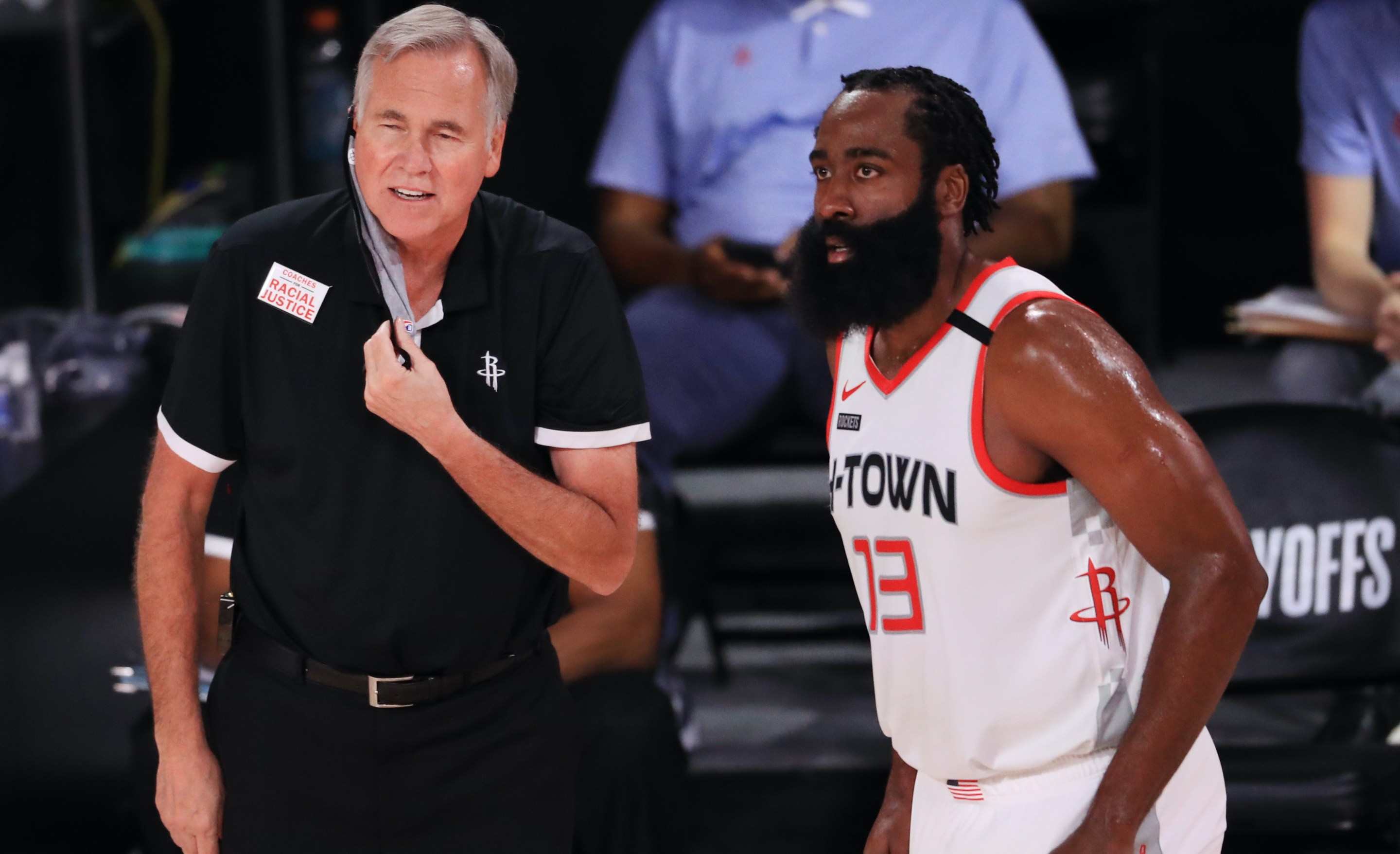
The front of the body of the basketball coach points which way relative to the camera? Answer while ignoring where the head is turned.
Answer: toward the camera

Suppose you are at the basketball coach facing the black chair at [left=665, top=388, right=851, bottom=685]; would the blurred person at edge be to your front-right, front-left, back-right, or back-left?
front-right

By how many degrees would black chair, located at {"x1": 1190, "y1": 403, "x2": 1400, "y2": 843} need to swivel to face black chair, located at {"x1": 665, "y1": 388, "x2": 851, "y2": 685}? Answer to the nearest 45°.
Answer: approximately 90° to its right

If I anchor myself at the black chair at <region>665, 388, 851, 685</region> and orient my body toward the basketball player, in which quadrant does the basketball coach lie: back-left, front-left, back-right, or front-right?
front-right

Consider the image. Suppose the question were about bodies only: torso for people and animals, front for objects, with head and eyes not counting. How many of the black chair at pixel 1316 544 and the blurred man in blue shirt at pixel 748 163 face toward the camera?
2

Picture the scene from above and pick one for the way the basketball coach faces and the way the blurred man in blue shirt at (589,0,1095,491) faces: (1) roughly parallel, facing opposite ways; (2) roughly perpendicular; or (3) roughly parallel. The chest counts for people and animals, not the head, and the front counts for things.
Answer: roughly parallel

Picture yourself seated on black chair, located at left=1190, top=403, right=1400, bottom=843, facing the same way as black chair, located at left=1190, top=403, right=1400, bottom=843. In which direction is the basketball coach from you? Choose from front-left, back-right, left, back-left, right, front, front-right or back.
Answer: front-right

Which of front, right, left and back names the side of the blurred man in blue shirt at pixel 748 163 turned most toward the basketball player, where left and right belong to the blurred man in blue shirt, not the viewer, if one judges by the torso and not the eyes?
front

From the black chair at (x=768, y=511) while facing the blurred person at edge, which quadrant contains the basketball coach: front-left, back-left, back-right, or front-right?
back-right

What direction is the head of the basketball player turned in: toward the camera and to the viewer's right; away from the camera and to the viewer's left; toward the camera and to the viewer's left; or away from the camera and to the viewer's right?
toward the camera and to the viewer's left

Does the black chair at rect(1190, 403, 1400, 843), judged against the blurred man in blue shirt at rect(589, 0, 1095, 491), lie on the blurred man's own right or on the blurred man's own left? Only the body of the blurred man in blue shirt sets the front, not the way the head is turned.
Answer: on the blurred man's own left
